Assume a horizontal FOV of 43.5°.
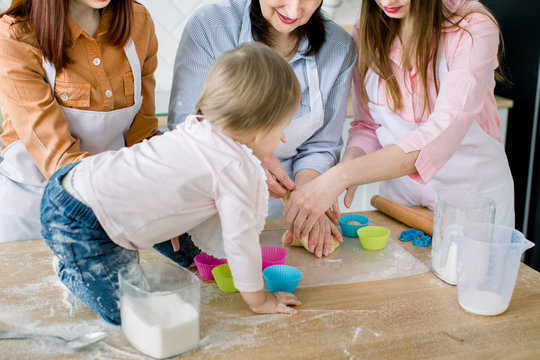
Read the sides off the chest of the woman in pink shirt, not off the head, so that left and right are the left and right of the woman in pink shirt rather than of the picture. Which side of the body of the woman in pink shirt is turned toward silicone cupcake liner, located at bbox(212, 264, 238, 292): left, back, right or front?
front

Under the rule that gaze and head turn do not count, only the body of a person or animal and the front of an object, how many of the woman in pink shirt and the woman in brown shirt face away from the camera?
0

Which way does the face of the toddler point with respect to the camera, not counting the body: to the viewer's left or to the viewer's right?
to the viewer's right

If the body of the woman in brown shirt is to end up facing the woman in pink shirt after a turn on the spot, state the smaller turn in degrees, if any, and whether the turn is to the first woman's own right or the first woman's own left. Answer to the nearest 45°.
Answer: approximately 45° to the first woman's own left

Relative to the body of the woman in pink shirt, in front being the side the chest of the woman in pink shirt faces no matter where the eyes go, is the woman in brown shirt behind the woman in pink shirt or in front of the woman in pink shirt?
in front

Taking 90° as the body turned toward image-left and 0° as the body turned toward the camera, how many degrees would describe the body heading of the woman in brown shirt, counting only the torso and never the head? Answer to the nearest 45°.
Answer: approximately 315°

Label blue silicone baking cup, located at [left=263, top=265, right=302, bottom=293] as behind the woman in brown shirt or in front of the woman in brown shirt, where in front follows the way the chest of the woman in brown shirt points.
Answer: in front
